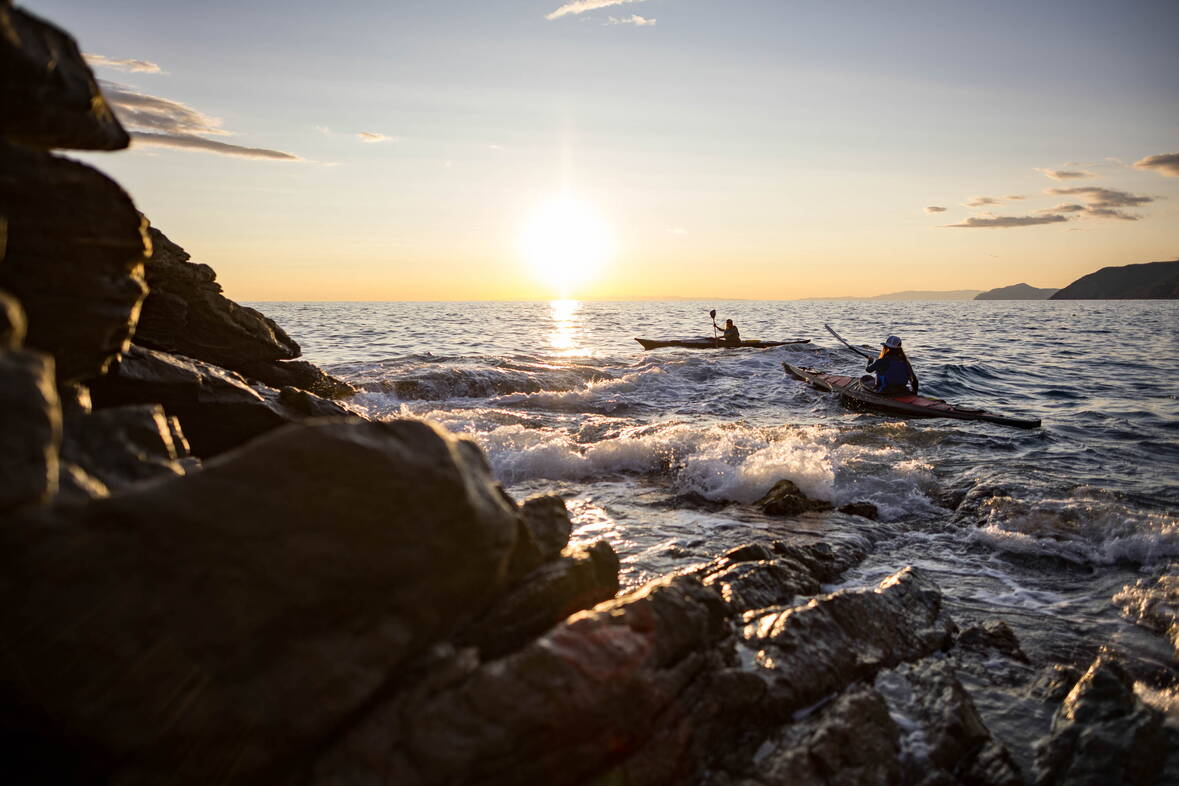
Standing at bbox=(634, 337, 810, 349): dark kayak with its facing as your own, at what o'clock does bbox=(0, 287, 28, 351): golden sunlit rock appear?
The golden sunlit rock is roughly at 9 o'clock from the dark kayak.

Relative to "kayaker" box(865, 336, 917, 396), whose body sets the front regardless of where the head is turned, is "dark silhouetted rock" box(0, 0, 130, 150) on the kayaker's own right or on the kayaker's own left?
on the kayaker's own left

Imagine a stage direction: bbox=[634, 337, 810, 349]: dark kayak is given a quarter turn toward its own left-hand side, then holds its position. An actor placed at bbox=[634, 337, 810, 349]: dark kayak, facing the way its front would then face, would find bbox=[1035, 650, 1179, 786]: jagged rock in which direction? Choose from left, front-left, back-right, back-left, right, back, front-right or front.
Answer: front

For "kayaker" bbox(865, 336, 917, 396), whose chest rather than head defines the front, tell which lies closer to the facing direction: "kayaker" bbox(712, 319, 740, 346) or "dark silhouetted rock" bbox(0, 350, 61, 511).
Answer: the kayaker

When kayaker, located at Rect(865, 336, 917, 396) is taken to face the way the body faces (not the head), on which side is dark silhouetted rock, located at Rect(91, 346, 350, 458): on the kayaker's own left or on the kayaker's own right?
on the kayaker's own left

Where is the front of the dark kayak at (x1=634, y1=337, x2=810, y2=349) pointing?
to the viewer's left

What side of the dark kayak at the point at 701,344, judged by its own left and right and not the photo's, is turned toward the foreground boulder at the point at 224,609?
left

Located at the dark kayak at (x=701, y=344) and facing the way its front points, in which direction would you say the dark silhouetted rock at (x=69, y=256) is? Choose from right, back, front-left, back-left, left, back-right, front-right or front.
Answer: left

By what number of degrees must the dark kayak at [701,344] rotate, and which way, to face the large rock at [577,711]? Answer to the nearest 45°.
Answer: approximately 90° to its left

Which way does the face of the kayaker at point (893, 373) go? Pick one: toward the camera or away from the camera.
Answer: away from the camera

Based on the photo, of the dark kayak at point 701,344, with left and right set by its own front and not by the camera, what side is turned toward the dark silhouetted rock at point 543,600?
left

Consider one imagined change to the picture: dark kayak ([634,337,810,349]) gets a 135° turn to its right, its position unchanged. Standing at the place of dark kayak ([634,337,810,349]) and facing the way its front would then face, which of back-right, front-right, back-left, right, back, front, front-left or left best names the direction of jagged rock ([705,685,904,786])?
back-right
